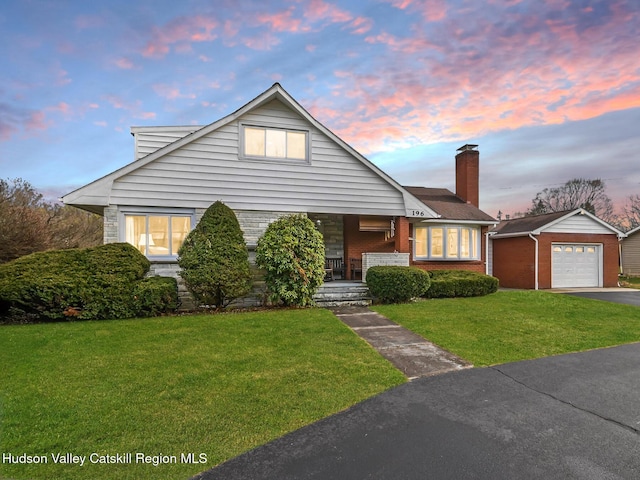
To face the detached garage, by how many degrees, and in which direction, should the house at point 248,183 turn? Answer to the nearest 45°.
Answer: approximately 90° to its left

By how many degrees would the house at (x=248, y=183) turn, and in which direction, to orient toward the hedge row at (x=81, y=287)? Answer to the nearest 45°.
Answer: approximately 45° to its right

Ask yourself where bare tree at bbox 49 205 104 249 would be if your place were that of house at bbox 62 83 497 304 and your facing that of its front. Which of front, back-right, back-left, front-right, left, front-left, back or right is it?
back-right

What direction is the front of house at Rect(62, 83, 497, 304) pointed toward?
toward the camera

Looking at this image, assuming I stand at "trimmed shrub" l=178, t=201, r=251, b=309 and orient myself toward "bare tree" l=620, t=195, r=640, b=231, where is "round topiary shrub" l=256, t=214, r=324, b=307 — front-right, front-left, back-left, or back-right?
front-right

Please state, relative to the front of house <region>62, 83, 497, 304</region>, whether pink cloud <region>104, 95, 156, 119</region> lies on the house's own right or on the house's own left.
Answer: on the house's own right

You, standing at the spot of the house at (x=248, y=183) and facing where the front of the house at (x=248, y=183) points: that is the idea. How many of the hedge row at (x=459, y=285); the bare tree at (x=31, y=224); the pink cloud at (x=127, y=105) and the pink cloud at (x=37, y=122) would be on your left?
1

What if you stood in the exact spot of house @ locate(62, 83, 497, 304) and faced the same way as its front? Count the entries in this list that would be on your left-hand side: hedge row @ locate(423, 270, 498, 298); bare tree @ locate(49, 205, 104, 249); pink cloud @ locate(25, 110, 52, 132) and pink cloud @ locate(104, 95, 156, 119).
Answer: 1

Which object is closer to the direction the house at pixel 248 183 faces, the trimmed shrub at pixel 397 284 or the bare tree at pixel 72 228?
the trimmed shrub
